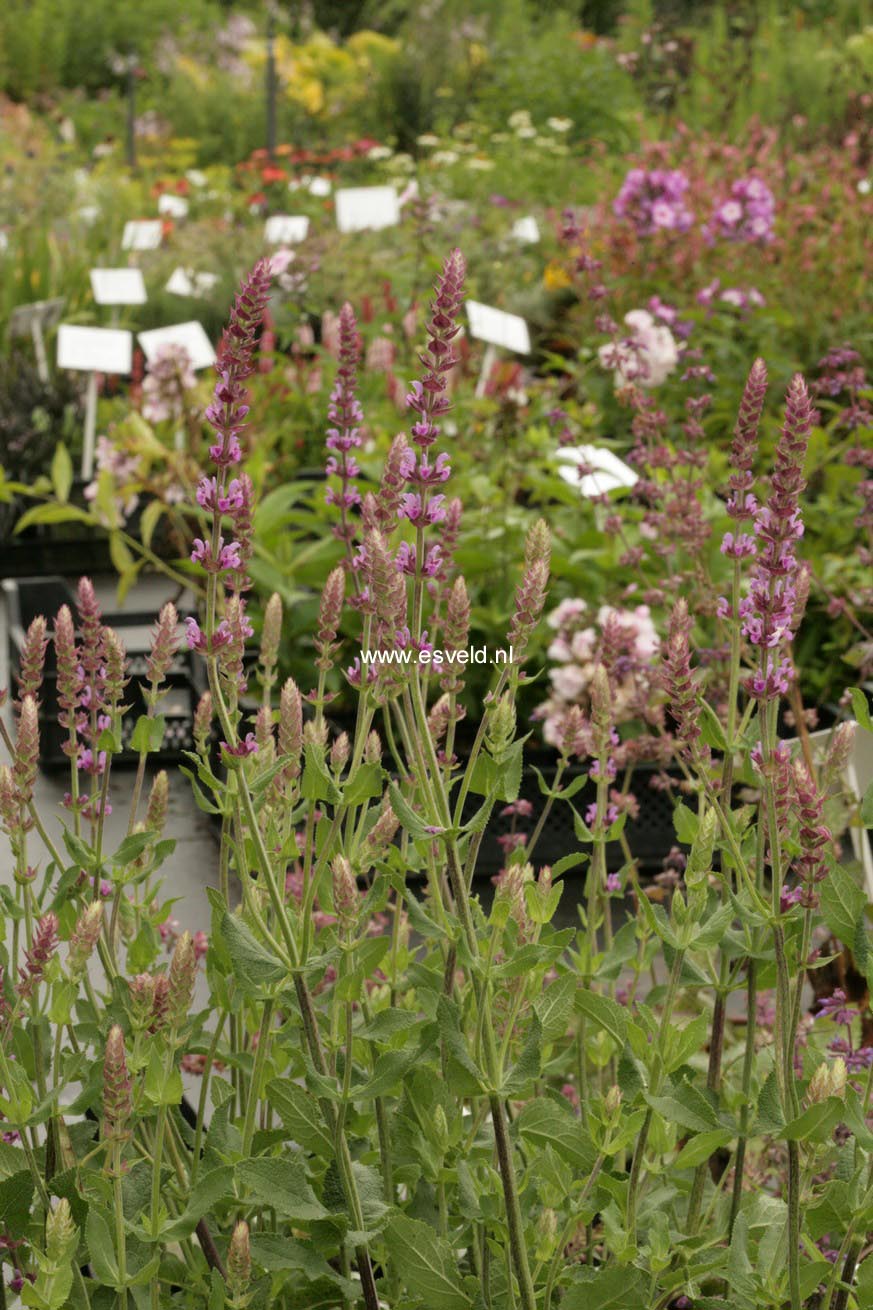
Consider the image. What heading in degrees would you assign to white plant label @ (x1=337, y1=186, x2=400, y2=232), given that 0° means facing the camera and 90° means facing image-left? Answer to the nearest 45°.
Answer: approximately 0°

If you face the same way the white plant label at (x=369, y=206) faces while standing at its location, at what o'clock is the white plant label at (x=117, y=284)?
the white plant label at (x=117, y=284) is roughly at 1 o'clock from the white plant label at (x=369, y=206).

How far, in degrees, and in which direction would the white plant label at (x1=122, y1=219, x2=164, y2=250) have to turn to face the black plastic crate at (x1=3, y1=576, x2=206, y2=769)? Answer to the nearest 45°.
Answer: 0° — it already faces it

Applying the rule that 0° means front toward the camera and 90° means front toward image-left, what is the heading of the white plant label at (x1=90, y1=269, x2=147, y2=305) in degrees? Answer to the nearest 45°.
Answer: approximately 0°

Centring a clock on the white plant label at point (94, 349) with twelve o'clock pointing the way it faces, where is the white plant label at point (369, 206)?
the white plant label at point (369, 206) is roughly at 7 o'clock from the white plant label at point (94, 349).

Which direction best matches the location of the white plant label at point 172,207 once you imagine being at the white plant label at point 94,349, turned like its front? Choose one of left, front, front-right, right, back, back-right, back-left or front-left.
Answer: back

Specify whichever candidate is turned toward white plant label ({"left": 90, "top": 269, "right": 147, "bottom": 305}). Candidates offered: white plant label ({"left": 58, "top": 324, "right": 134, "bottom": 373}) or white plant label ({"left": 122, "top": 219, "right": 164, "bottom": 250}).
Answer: white plant label ({"left": 122, "top": 219, "right": 164, "bottom": 250})

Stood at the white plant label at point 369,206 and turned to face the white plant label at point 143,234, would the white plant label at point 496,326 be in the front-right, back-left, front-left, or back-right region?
back-left
